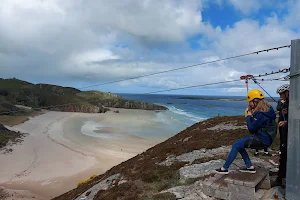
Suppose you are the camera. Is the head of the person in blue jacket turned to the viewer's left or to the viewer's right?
to the viewer's left

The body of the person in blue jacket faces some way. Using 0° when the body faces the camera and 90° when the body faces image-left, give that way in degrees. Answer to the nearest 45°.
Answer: approximately 90°

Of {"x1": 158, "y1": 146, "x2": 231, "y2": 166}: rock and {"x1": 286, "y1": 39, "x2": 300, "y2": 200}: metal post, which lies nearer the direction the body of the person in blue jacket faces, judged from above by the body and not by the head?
the rock
